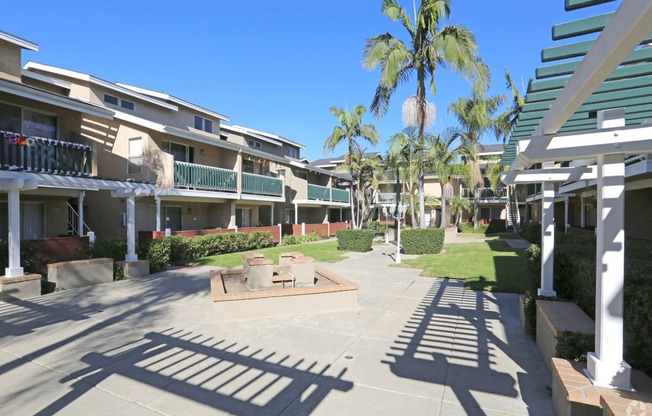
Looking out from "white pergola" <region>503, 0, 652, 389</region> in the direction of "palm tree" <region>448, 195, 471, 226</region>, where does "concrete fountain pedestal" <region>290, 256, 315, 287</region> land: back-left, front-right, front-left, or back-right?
front-left

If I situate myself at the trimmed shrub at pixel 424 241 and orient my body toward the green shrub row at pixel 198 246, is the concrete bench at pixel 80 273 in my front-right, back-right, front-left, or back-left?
front-left

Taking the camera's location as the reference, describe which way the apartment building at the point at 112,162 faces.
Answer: facing the viewer and to the right of the viewer

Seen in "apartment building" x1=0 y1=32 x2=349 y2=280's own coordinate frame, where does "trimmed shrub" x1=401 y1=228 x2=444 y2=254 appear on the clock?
The trimmed shrub is roughly at 11 o'clock from the apartment building.

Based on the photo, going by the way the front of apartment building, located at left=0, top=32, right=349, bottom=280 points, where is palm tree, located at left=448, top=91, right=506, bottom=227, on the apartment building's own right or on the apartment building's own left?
on the apartment building's own left

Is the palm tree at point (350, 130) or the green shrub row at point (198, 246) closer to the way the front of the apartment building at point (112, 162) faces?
the green shrub row

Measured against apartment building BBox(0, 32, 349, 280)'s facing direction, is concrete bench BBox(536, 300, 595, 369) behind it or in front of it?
in front

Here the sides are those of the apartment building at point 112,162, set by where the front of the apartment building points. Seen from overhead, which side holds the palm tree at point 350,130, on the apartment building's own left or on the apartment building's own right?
on the apartment building's own left

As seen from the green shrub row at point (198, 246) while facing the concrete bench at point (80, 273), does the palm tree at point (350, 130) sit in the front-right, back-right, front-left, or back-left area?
back-left

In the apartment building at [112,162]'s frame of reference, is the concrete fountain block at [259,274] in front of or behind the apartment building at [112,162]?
in front

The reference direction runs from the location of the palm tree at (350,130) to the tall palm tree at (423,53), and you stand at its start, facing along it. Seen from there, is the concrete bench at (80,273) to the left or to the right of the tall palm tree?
right

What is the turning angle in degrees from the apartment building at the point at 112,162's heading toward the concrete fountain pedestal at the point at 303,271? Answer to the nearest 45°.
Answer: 0° — it already faces it

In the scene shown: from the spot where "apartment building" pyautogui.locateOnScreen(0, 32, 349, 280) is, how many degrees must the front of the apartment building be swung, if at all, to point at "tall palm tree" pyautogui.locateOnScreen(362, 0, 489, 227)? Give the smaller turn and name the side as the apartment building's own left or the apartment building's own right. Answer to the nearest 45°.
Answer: approximately 45° to the apartment building's own left

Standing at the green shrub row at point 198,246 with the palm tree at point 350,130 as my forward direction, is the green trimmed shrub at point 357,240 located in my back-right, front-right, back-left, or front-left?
front-right

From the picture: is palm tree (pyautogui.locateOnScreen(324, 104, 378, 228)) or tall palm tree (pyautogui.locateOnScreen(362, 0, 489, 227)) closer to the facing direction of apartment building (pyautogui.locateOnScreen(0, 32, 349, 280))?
the tall palm tree
